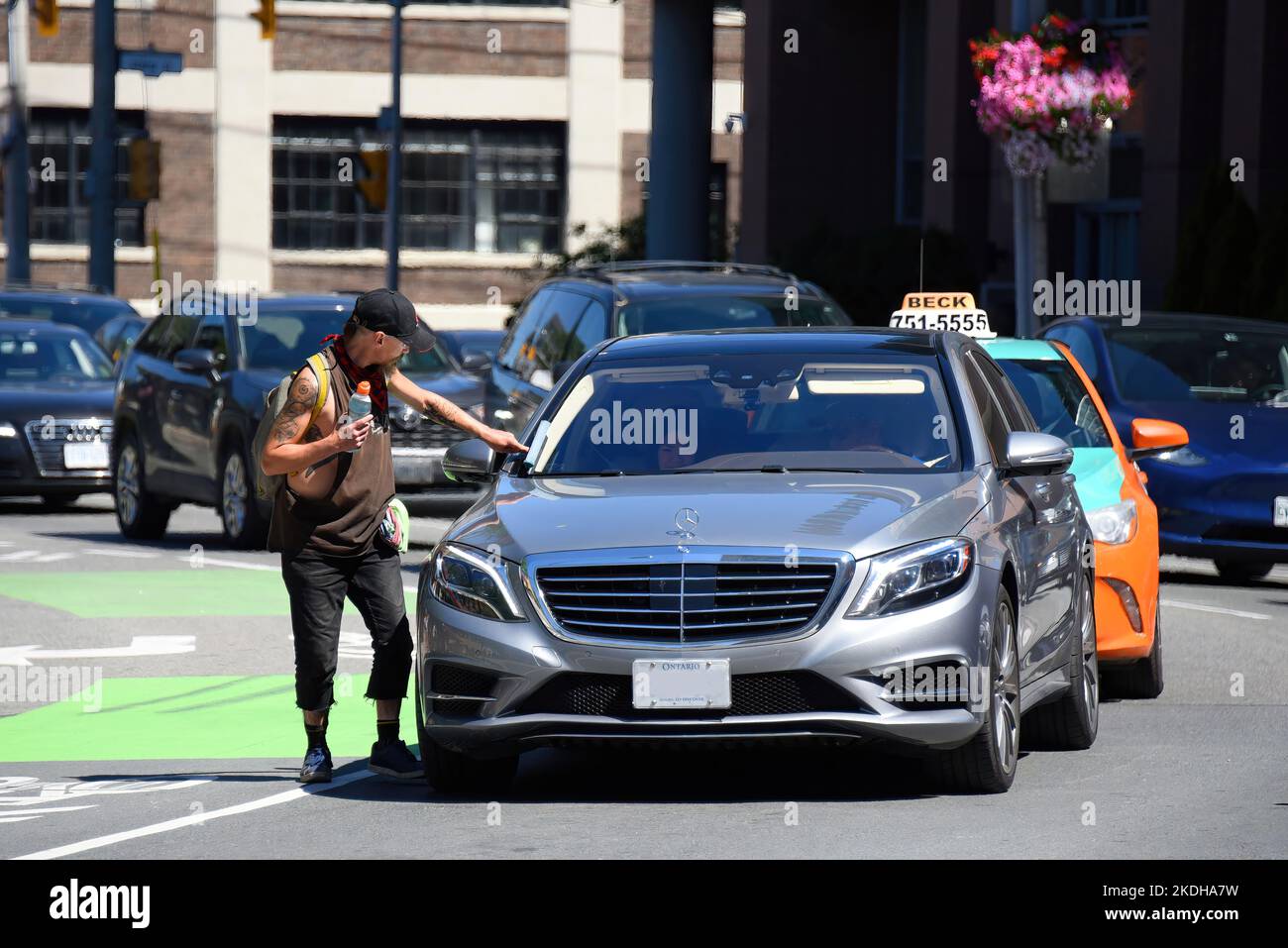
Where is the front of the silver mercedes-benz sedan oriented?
toward the camera

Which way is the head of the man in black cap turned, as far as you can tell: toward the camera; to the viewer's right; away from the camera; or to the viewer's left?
to the viewer's right

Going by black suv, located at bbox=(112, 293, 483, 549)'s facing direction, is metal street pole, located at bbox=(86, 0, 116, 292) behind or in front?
behind

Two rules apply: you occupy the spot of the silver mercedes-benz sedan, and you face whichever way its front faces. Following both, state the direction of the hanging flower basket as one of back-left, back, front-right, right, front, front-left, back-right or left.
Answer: back

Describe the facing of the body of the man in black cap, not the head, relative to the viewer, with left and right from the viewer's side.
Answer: facing the viewer and to the right of the viewer

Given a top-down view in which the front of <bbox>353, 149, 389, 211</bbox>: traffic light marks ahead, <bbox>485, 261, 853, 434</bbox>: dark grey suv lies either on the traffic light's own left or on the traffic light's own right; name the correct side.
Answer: on the traffic light's own left
